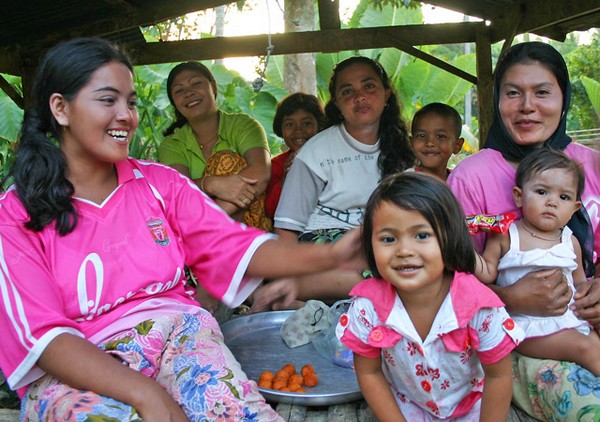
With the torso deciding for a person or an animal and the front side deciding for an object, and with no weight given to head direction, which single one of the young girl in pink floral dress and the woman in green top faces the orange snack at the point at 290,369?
the woman in green top

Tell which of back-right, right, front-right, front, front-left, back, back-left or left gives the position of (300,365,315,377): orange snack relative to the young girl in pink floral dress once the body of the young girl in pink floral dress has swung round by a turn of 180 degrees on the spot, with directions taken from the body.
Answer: front-left

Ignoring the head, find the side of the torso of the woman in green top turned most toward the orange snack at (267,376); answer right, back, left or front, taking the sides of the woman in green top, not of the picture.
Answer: front

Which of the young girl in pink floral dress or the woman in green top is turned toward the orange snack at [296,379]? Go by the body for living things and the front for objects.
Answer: the woman in green top

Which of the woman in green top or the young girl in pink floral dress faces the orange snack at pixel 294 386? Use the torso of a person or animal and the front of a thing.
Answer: the woman in green top

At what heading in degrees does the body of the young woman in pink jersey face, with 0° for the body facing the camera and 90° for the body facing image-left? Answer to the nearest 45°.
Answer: approximately 315°

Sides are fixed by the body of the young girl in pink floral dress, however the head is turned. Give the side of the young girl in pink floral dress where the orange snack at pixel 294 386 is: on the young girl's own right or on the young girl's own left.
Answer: on the young girl's own right

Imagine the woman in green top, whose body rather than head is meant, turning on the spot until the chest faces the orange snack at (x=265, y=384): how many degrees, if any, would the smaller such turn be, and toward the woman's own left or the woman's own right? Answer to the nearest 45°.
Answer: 0° — they already face it

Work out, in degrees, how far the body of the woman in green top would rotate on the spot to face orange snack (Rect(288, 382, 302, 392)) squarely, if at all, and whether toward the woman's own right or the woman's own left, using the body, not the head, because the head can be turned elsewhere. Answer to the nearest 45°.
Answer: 0° — they already face it

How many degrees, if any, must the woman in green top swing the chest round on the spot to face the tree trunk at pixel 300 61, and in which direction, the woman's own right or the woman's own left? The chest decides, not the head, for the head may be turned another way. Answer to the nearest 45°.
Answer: approximately 180°
